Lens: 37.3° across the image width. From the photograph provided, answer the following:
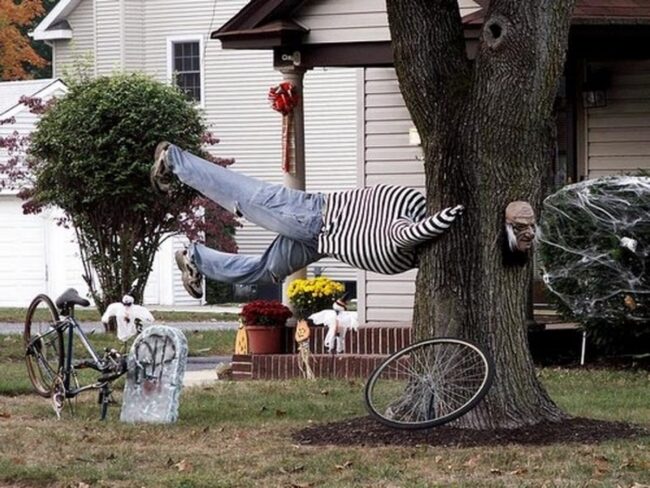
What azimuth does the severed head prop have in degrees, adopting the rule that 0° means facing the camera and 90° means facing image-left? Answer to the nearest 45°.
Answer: approximately 315°

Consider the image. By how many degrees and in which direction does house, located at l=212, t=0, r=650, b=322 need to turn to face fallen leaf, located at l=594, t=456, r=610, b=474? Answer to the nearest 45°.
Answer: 0° — it already faces it

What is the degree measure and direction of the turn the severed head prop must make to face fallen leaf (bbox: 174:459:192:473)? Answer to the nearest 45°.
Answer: approximately 90° to its right

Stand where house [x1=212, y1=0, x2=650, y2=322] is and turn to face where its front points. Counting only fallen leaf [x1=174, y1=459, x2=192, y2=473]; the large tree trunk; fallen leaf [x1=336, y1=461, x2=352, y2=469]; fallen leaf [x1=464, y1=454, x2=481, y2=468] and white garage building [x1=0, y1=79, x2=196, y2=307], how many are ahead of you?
4

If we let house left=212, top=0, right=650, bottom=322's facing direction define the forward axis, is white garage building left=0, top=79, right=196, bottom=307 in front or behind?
behind

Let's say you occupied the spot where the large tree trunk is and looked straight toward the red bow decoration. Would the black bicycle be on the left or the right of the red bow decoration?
left

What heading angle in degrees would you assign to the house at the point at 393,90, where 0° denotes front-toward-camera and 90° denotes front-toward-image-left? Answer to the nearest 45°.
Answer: approximately 0°

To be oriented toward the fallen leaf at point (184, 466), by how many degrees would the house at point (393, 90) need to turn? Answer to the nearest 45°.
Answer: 0° — it already faces it

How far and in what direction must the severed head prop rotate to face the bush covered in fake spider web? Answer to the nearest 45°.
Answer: approximately 135° to its left
